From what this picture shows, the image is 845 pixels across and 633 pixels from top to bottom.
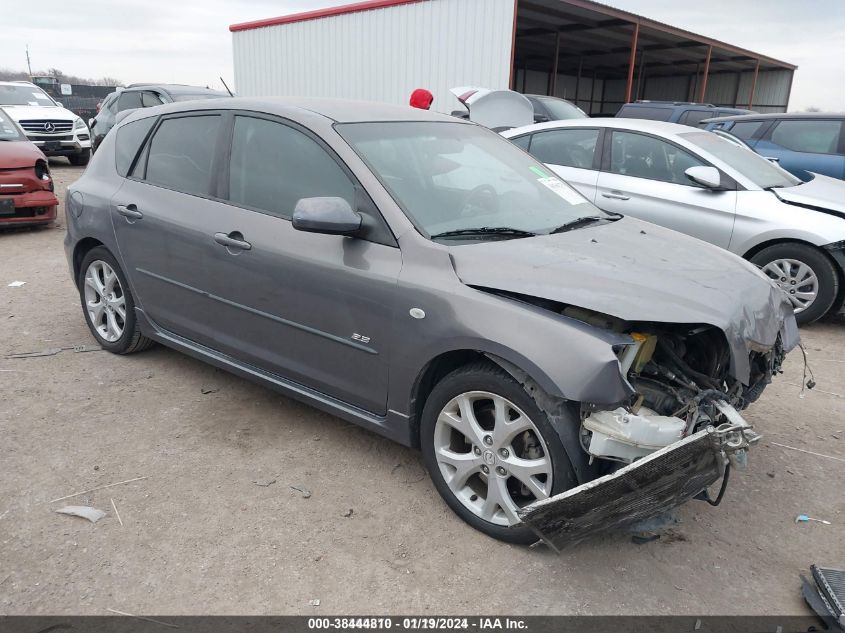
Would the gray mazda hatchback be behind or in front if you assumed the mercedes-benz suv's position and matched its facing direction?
in front

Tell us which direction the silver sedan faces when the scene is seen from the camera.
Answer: facing the viewer and to the right of the viewer

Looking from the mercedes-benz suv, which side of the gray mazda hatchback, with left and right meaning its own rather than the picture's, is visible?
back

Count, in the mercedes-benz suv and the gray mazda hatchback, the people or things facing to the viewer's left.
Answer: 0

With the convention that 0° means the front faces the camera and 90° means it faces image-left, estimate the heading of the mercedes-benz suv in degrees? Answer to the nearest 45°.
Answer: approximately 315°

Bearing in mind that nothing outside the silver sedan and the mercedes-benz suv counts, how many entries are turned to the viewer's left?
0

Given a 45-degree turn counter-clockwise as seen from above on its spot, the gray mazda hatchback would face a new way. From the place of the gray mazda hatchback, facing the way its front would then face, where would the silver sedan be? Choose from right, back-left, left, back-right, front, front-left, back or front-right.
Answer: front-left
